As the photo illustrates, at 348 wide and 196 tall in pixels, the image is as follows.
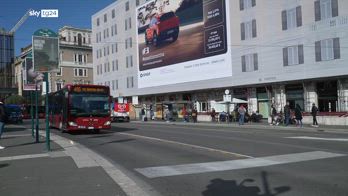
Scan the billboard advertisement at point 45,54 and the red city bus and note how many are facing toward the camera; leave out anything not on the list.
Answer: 2

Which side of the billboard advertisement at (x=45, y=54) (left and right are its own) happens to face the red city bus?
back

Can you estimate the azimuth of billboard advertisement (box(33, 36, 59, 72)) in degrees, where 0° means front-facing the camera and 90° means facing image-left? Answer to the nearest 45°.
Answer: approximately 0°

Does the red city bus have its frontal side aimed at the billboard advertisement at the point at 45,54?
yes

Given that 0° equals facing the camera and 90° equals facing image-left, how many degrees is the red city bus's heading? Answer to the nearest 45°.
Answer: approximately 0°
